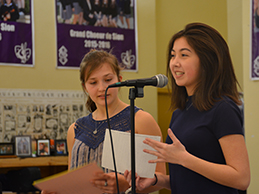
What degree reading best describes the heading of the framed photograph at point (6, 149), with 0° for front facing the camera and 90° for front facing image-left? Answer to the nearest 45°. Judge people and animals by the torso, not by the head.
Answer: approximately 0°

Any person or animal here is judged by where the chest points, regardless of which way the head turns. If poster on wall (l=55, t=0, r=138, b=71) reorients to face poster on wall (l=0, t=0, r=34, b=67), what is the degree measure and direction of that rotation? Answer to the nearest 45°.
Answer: approximately 90° to its right

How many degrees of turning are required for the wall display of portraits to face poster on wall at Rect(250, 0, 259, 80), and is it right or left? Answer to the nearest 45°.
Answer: approximately 45° to its left

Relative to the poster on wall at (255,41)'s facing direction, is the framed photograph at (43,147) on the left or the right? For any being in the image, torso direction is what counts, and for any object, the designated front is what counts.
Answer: on its right

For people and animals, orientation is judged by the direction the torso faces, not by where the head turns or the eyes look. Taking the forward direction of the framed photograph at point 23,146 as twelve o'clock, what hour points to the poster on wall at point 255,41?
The poster on wall is roughly at 10 o'clock from the framed photograph.

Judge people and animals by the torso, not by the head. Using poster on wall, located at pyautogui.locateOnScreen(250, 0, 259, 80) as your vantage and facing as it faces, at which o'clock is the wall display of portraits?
The wall display of portraits is roughly at 3 o'clock from the poster on wall.
